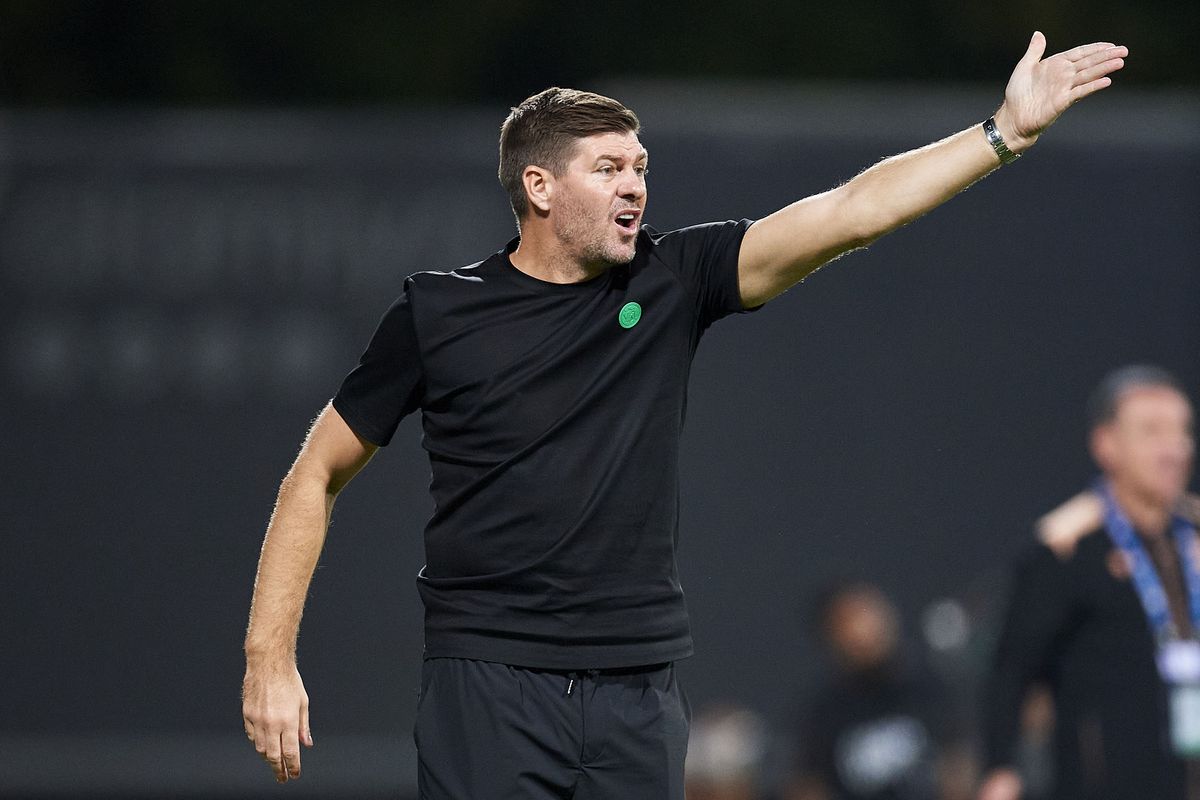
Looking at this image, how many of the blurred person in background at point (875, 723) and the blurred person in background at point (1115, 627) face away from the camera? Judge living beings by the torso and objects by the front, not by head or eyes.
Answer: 0

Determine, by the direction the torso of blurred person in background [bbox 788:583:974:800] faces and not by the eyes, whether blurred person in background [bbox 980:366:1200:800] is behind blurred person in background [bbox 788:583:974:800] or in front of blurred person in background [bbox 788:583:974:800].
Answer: in front

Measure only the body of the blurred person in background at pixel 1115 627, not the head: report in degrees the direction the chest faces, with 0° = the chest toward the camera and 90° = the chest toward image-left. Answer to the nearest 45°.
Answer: approximately 315°

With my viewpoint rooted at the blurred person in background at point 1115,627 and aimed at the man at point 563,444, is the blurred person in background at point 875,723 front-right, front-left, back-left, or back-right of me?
back-right

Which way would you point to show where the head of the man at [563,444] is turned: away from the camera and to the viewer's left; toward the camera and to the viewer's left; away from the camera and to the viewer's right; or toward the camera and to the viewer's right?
toward the camera and to the viewer's right

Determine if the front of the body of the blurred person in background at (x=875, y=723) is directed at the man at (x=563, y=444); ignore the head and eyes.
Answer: yes

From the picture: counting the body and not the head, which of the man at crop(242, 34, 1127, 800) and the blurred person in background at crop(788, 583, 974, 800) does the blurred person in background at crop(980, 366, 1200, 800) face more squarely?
the man

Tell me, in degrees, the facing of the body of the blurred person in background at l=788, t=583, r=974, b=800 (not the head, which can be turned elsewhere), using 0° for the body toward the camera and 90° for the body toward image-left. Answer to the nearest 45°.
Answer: approximately 0°
